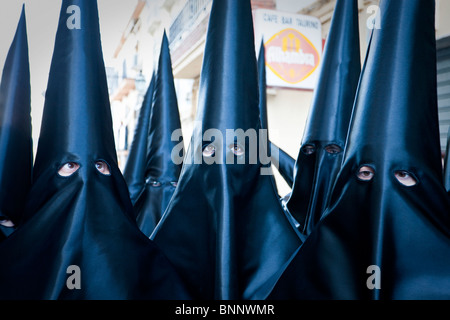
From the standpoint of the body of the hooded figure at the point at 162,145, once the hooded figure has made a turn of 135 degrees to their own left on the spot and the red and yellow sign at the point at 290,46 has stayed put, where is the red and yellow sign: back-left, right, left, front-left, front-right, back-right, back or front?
front

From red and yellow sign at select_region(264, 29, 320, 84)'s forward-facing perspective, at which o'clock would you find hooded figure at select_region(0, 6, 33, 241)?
The hooded figure is roughly at 1 o'clock from the red and yellow sign.

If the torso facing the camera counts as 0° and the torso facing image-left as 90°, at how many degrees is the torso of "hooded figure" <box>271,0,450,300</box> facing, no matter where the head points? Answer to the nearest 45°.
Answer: approximately 0°

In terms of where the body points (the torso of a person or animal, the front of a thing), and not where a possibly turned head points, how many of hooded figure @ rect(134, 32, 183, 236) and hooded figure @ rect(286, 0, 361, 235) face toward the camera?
2

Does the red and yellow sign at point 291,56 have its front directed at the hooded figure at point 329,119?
yes

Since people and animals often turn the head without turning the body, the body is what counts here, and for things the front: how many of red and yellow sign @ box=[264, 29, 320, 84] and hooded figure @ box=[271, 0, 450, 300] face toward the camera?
2

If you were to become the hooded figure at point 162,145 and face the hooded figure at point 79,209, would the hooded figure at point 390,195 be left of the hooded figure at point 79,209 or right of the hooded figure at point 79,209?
left

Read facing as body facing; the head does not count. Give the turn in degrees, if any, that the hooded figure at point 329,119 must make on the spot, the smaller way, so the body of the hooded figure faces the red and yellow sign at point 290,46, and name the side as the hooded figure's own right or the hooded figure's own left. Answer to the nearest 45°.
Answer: approximately 180°

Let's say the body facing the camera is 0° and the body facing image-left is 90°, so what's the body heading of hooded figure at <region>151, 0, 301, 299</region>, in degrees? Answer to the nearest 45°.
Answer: approximately 0°

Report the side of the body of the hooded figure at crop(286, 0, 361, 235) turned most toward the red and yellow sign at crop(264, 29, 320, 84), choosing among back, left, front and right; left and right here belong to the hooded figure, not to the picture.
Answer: back

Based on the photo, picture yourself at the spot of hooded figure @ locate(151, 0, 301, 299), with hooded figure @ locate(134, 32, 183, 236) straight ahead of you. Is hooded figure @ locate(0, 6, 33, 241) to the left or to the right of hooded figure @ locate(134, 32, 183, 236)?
left
